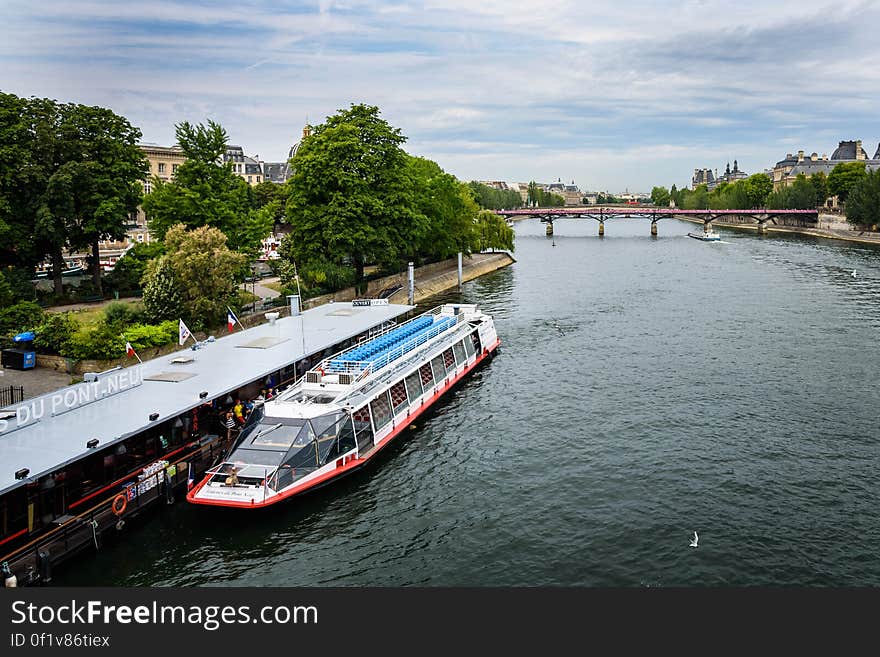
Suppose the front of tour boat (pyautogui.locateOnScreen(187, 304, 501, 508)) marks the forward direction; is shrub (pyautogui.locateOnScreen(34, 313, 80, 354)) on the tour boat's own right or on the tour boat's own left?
on the tour boat's own right

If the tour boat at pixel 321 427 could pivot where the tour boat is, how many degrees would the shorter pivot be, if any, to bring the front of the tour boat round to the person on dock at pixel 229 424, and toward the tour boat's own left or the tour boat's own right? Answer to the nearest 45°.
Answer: approximately 90° to the tour boat's own right

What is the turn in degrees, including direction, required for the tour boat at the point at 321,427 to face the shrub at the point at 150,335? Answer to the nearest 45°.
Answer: approximately 90° to its right

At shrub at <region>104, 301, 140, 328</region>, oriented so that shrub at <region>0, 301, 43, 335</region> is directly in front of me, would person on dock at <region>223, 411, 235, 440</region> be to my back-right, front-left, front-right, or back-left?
back-left

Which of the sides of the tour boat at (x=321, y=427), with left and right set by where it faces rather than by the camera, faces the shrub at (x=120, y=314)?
right

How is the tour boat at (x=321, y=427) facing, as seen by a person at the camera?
facing the viewer and to the left of the viewer

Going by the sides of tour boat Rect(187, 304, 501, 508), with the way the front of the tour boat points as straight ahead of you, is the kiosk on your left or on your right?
on your right

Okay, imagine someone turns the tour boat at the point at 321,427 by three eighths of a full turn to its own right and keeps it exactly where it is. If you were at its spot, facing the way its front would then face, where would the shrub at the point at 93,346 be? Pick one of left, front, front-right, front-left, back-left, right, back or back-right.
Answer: front-left

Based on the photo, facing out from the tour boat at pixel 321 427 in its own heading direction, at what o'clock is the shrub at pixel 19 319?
The shrub is roughly at 3 o'clock from the tour boat.
